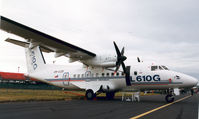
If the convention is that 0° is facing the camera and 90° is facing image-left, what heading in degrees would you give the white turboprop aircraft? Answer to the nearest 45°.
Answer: approximately 315°
